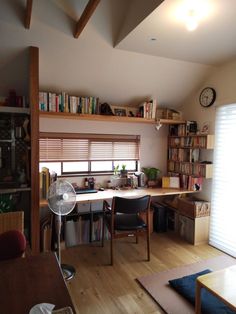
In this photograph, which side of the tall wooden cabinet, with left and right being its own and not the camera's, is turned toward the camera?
front

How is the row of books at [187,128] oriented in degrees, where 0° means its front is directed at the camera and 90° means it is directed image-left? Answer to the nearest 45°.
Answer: approximately 45°

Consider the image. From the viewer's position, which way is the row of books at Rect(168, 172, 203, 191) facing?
facing the viewer and to the left of the viewer

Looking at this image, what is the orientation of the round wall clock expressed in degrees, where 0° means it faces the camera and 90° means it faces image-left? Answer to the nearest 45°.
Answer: approximately 45°

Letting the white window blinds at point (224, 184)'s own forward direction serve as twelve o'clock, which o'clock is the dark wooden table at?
The dark wooden table is roughly at 11 o'clock from the white window blinds.

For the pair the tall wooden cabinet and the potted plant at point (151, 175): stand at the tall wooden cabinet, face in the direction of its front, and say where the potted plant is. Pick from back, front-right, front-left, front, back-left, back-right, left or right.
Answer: left

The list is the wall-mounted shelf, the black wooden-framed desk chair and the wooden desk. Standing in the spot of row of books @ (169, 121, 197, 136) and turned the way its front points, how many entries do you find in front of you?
3

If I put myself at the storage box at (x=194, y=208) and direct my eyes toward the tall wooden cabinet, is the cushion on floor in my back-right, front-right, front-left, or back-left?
front-left

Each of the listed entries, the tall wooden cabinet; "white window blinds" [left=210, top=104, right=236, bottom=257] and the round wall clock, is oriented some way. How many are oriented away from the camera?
0
